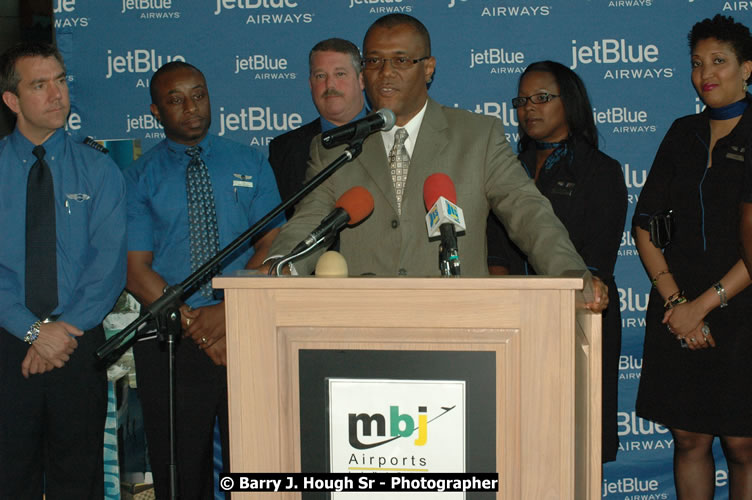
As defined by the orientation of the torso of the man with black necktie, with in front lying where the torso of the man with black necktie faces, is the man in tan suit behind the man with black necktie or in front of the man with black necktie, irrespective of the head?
in front

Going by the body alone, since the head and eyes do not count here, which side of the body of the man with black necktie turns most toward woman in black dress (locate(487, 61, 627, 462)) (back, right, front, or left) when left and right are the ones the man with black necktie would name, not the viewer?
left

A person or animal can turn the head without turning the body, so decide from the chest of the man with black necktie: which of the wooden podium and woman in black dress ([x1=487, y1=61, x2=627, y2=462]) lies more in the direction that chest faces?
the wooden podium

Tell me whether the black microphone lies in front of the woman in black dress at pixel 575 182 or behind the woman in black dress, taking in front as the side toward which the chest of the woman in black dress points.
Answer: in front

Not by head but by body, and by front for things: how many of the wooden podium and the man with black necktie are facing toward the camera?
2

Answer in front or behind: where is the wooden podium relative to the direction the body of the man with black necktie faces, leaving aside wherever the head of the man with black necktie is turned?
in front

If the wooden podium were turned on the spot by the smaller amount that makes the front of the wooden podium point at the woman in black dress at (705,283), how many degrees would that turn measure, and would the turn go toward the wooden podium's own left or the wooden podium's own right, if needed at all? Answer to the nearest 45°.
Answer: approximately 135° to the wooden podium's own left

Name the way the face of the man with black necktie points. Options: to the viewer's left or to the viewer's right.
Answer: to the viewer's right

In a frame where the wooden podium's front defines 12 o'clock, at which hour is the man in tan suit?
The man in tan suit is roughly at 6 o'clock from the wooden podium.
